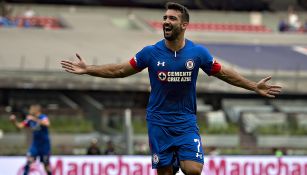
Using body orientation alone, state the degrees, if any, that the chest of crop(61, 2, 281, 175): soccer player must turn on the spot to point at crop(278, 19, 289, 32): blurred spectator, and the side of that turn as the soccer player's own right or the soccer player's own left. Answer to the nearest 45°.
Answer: approximately 180°

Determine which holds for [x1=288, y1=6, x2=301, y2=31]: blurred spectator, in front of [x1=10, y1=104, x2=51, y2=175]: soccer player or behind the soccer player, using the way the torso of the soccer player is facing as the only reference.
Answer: behind

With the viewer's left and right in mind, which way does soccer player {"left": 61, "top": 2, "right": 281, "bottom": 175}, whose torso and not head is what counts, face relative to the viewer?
facing the viewer

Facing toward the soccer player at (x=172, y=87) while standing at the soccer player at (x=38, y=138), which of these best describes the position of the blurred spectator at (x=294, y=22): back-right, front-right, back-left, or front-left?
back-left

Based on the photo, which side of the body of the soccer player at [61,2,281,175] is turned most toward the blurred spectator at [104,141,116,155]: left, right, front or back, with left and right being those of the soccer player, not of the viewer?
back

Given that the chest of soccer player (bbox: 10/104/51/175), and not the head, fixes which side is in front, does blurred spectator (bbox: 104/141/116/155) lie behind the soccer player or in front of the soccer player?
behind

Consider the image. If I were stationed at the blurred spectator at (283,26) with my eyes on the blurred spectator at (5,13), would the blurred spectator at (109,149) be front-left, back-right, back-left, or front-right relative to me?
front-left

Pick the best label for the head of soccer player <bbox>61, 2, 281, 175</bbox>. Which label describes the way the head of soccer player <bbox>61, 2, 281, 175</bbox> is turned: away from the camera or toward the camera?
toward the camera
